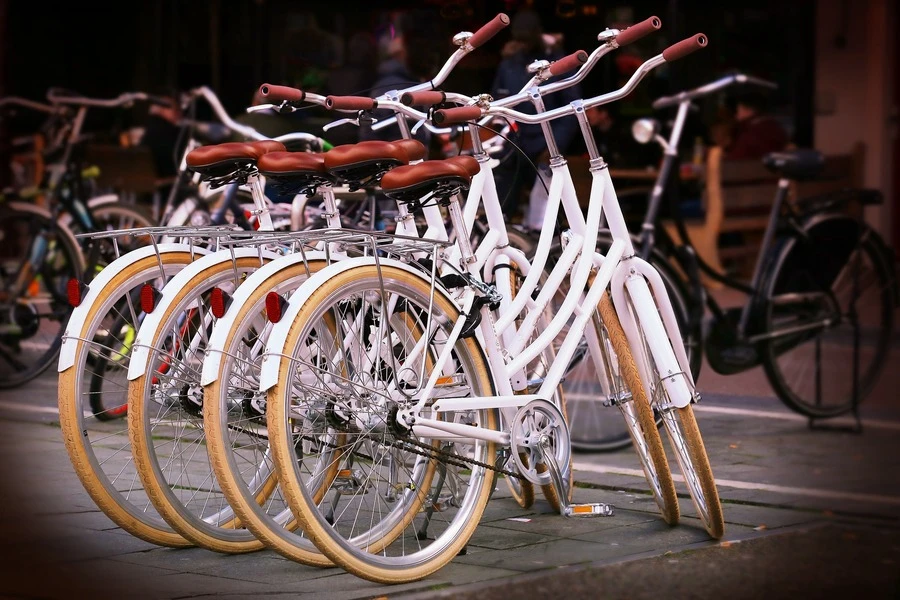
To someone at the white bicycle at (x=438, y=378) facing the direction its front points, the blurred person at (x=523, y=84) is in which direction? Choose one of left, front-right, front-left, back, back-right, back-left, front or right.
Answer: front-left

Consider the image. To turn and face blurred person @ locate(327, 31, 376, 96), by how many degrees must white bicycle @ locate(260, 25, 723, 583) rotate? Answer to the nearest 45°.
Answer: approximately 45° to its left

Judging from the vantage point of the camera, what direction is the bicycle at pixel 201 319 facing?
facing away from the viewer and to the right of the viewer

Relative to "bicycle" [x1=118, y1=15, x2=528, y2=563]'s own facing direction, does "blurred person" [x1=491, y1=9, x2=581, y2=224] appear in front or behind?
in front

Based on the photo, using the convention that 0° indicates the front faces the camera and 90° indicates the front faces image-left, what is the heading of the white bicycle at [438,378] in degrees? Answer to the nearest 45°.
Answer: approximately 225°

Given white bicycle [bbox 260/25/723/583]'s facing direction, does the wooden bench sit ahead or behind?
ahead

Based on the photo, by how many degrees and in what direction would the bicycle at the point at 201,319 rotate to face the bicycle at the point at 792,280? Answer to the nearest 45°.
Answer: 0° — it already faces it

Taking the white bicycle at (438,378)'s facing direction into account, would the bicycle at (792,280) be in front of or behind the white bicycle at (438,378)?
in front
